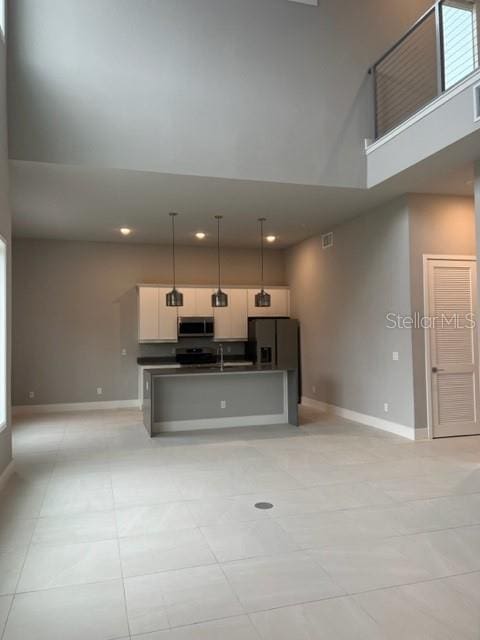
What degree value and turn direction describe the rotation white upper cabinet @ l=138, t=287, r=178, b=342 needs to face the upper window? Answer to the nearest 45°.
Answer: approximately 45° to its left

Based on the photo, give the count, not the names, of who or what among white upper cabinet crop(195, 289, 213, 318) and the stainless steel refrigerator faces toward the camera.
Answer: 2

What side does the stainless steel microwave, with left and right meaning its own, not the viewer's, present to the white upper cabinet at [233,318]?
left

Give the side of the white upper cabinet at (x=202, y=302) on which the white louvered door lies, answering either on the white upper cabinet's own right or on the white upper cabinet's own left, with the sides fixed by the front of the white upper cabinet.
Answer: on the white upper cabinet's own left

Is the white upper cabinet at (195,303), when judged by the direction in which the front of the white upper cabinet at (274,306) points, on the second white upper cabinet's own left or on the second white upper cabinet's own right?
on the second white upper cabinet's own right

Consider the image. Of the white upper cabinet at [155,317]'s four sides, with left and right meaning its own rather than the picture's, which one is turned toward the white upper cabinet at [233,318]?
left

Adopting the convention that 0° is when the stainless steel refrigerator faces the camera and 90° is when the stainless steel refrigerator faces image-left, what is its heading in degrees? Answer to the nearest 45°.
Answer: approximately 0°

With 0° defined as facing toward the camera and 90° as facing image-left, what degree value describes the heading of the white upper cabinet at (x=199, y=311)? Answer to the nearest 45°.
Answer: approximately 0°

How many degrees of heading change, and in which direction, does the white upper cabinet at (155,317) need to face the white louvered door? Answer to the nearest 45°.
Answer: approximately 45° to its left

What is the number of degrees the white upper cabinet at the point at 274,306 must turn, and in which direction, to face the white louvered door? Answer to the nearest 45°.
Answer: approximately 45° to its left
